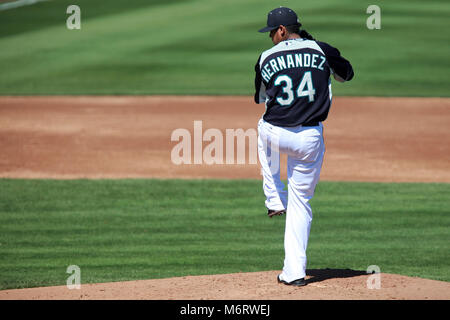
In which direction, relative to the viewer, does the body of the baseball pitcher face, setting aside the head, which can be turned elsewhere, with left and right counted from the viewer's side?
facing away from the viewer and to the left of the viewer
